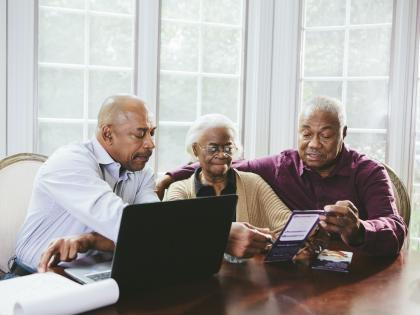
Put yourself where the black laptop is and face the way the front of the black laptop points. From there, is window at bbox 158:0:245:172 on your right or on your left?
on your right

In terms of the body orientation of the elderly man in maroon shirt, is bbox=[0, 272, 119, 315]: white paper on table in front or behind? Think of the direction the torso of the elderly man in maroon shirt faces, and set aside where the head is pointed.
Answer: in front

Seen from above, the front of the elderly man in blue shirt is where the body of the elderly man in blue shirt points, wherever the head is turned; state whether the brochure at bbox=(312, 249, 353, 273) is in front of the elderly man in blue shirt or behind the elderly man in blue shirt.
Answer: in front

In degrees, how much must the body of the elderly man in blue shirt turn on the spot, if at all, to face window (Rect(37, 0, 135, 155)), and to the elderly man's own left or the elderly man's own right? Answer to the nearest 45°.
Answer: approximately 135° to the elderly man's own left

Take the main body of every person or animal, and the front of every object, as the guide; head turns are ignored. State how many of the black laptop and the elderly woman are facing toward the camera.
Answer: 1

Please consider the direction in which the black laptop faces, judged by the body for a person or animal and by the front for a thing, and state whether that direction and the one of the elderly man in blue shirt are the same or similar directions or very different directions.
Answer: very different directions

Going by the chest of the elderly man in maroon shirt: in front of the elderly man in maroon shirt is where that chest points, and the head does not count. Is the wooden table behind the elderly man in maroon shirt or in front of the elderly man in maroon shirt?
in front
